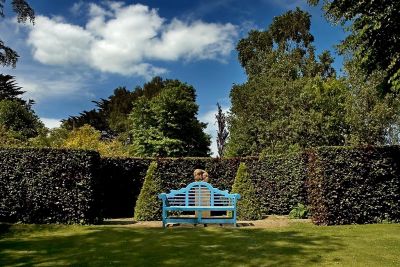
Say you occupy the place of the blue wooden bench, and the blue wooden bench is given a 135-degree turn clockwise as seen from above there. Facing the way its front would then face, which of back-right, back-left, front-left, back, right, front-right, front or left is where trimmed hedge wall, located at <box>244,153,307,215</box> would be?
right

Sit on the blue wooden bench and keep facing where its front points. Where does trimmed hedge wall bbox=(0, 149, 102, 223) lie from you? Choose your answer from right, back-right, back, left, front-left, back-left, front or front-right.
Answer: right

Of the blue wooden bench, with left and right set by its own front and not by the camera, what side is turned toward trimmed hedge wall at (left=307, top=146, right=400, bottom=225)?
left

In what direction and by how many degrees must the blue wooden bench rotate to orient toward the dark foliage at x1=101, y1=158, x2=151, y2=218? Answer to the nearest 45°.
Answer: approximately 135° to its right

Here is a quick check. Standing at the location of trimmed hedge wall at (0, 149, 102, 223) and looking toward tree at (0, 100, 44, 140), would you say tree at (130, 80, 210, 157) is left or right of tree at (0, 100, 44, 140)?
right

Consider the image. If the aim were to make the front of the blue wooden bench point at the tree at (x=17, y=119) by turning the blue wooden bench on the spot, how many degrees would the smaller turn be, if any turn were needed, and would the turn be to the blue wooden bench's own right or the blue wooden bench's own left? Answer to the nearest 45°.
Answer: approximately 135° to the blue wooden bench's own right

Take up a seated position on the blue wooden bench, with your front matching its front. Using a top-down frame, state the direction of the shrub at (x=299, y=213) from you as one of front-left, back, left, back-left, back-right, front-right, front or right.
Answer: back-left

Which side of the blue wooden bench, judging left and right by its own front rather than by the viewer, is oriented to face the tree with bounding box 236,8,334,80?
back

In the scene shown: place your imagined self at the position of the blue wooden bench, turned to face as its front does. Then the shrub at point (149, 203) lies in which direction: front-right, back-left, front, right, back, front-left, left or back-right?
back-right

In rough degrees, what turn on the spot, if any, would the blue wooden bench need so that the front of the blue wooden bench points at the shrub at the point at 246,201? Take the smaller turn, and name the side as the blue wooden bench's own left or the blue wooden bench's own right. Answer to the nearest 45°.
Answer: approximately 135° to the blue wooden bench's own left

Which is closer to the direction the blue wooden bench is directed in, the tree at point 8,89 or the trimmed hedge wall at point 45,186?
the trimmed hedge wall

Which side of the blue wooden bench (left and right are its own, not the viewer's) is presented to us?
front

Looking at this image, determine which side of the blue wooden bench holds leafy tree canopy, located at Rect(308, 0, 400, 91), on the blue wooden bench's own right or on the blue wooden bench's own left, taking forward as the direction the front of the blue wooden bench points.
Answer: on the blue wooden bench's own left

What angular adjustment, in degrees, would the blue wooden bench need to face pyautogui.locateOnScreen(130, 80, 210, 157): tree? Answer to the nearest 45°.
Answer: approximately 180°

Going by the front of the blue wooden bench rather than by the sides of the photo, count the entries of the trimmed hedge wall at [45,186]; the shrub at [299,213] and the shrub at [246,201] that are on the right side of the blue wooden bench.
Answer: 1

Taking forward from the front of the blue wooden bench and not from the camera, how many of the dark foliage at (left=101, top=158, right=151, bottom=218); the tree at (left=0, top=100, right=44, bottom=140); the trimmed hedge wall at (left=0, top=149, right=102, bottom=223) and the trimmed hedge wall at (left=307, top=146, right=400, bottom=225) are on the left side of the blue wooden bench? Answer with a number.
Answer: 1
